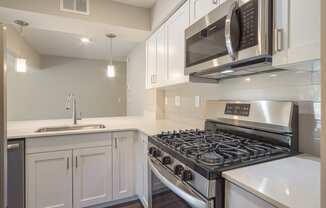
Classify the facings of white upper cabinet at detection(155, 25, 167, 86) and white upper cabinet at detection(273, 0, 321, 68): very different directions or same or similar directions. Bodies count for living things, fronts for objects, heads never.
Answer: same or similar directions

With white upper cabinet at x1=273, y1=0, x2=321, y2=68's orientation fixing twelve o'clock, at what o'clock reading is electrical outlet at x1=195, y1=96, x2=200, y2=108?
The electrical outlet is roughly at 3 o'clock from the white upper cabinet.

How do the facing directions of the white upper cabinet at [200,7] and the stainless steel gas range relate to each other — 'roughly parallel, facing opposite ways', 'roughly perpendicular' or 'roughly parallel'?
roughly parallel

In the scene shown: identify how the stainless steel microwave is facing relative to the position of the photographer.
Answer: facing the viewer and to the left of the viewer

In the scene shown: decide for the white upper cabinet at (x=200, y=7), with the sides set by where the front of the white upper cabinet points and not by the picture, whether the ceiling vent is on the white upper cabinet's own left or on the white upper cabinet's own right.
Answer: on the white upper cabinet's own right

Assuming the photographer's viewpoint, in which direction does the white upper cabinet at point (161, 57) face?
facing to the left of the viewer

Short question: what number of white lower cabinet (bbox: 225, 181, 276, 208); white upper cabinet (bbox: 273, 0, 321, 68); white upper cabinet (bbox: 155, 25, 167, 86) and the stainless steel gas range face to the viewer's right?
0

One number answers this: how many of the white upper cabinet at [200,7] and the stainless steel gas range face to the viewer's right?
0

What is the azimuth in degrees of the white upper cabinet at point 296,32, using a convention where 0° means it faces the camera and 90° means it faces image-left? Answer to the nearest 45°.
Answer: approximately 45°

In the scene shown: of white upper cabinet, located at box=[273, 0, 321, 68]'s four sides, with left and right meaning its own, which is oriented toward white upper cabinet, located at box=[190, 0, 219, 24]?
right

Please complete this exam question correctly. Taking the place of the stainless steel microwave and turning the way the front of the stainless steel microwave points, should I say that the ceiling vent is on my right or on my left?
on my right

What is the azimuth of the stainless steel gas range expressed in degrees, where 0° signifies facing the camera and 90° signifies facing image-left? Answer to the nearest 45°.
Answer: approximately 45°

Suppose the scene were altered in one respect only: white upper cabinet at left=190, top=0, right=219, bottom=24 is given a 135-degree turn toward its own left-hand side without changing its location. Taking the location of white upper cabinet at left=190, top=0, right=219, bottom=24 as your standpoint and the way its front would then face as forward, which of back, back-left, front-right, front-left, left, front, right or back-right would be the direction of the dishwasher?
back

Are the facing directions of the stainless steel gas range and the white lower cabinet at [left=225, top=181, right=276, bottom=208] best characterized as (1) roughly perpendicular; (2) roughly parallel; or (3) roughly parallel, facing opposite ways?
roughly parallel

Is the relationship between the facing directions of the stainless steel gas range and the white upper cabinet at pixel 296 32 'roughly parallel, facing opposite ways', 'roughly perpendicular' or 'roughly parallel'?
roughly parallel

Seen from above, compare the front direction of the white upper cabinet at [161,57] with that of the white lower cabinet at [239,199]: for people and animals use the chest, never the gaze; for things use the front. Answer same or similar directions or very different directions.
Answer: same or similar directions
